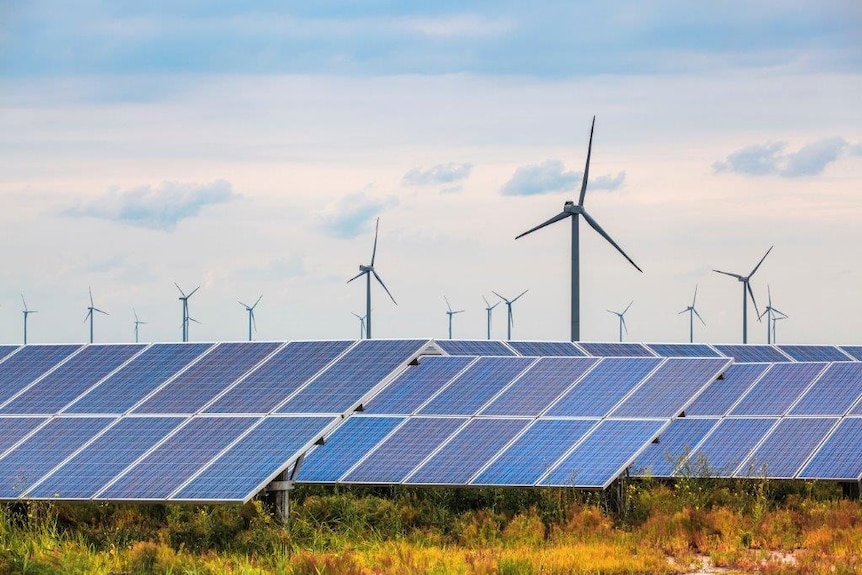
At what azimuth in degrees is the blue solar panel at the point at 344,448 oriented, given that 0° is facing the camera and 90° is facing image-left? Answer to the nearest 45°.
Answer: approximately 45°

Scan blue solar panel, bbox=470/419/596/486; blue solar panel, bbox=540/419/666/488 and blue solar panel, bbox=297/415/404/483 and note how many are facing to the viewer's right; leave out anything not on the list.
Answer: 0

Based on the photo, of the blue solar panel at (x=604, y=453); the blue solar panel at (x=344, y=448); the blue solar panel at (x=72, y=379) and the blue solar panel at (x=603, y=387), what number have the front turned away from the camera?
0

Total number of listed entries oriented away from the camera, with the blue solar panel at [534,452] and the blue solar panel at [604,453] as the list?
0

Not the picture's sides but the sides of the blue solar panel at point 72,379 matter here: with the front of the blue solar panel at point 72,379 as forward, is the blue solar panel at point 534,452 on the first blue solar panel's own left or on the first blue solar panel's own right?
on the first blue solar panel's own left

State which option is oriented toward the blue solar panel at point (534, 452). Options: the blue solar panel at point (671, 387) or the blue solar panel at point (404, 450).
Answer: the blue solar panel at point (671, 387)

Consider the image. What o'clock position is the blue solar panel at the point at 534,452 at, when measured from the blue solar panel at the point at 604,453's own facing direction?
the blue solar panel at the point at 534,452 is roughly at 2 o'clock from the blue solar panel at the point at 604,453.

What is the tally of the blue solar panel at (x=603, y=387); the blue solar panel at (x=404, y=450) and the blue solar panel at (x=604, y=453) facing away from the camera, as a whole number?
0

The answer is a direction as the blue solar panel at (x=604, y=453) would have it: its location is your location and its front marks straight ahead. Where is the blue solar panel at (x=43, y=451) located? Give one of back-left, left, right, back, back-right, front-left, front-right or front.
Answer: front-right

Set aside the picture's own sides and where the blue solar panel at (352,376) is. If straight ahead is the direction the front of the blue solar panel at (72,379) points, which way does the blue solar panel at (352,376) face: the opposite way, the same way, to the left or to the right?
the same way

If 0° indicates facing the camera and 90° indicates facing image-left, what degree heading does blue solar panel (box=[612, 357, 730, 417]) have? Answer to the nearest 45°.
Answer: approximately 45°

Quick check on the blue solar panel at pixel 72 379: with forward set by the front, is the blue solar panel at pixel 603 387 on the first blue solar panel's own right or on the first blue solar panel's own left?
on the first blue solar panel's own left

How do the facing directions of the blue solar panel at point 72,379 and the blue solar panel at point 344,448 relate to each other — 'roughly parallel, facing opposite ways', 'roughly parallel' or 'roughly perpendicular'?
roughly parallel

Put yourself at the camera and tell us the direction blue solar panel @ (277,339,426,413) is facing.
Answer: facing the viewer and to the left of the viewer

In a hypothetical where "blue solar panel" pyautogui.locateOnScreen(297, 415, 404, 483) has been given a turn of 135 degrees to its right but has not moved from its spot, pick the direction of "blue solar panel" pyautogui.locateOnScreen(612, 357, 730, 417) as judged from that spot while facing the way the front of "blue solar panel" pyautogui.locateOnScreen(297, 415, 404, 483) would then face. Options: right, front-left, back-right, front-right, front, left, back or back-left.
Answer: right

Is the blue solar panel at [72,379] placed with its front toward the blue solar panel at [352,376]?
no
